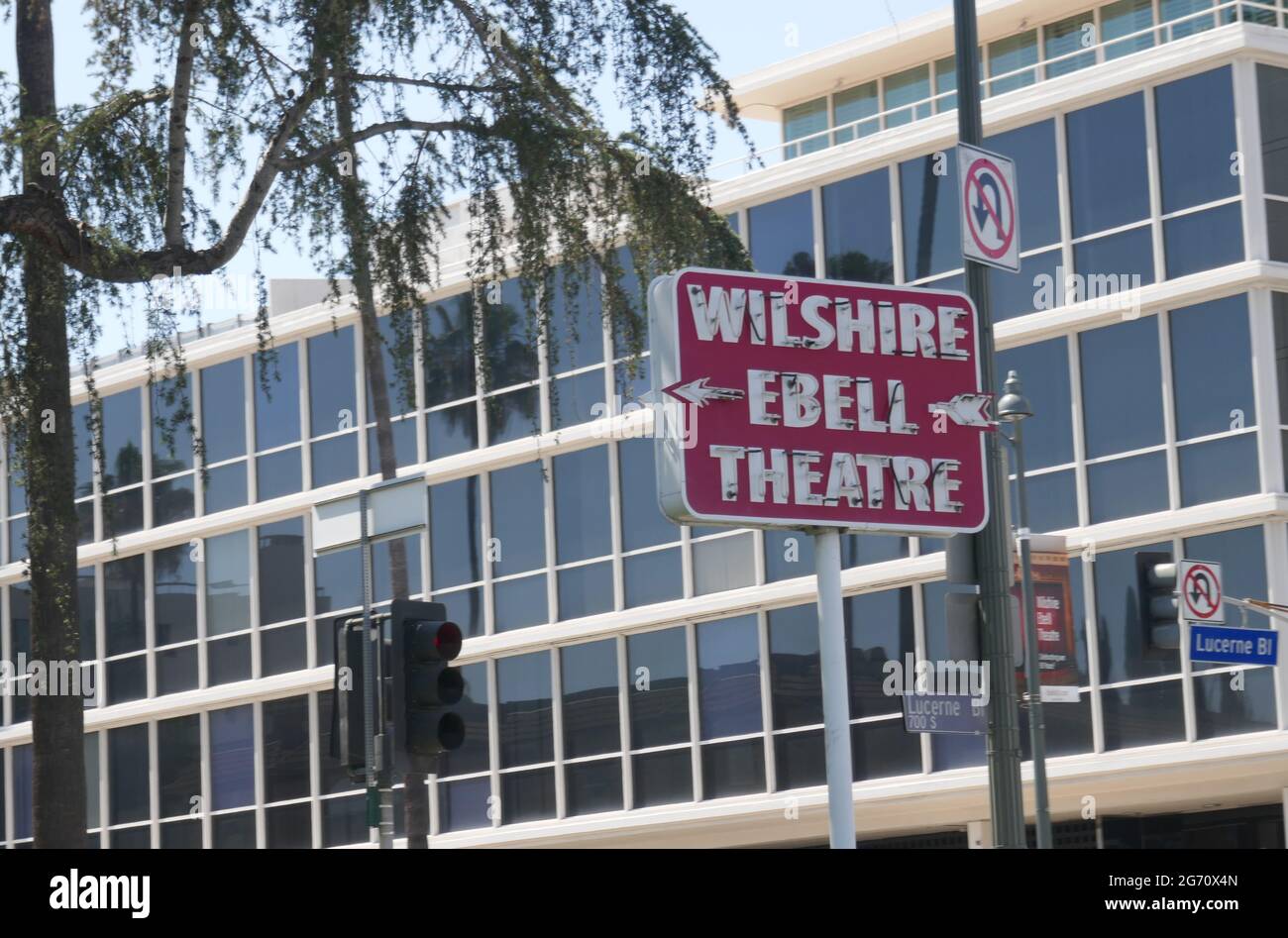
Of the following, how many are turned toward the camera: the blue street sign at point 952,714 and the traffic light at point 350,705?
1

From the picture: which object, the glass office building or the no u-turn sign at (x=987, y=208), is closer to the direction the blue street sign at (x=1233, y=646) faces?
the no u-turn sign

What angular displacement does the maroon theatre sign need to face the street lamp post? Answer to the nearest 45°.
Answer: approximately 135° to its left

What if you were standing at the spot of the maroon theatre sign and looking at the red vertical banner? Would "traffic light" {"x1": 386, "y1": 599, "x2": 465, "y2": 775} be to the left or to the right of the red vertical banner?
left

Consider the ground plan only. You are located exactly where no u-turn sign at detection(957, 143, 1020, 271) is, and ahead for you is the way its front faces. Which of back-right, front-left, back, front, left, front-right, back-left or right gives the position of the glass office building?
back-left

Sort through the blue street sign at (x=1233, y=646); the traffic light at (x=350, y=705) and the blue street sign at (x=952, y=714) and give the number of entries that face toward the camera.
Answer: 2

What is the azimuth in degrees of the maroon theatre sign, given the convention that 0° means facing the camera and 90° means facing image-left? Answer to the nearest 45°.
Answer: approximately 315°

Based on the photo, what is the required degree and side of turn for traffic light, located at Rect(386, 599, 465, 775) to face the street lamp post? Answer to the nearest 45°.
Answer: approximately 90° to its left
